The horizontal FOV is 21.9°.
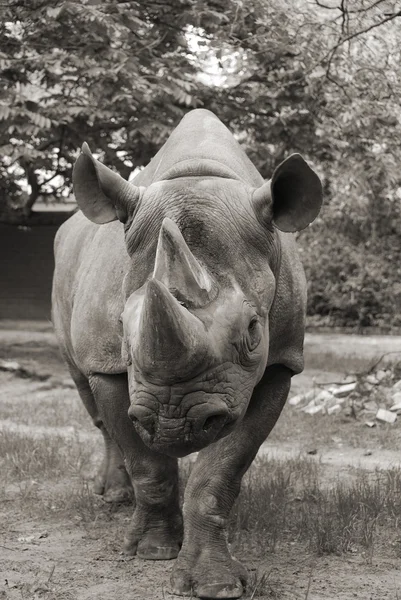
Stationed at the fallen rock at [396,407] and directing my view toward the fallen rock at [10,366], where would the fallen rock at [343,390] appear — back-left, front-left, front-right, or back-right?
front-right

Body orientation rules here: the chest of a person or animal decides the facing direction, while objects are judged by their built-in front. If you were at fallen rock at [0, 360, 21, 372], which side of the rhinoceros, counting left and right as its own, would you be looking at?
back

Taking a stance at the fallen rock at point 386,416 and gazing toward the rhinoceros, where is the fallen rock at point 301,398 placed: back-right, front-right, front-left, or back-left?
back-right

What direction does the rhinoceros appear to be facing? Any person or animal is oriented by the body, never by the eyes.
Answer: toward the camera

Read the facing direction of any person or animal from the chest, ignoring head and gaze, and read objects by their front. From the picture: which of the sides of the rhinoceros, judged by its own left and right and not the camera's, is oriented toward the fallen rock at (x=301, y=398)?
back

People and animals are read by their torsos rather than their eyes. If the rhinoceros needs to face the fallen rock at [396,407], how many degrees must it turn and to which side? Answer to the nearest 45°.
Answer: approximately 135° to its left

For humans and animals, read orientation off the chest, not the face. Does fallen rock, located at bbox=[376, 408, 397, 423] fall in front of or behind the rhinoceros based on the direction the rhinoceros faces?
behind

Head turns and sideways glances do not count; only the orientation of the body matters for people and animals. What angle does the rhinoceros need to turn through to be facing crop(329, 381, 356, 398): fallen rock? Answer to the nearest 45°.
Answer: approximately 180°

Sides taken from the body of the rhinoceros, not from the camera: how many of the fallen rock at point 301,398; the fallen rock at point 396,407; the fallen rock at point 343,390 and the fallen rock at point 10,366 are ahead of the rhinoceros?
0

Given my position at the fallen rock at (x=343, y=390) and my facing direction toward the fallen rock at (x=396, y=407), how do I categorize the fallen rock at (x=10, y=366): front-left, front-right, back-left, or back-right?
back-right
